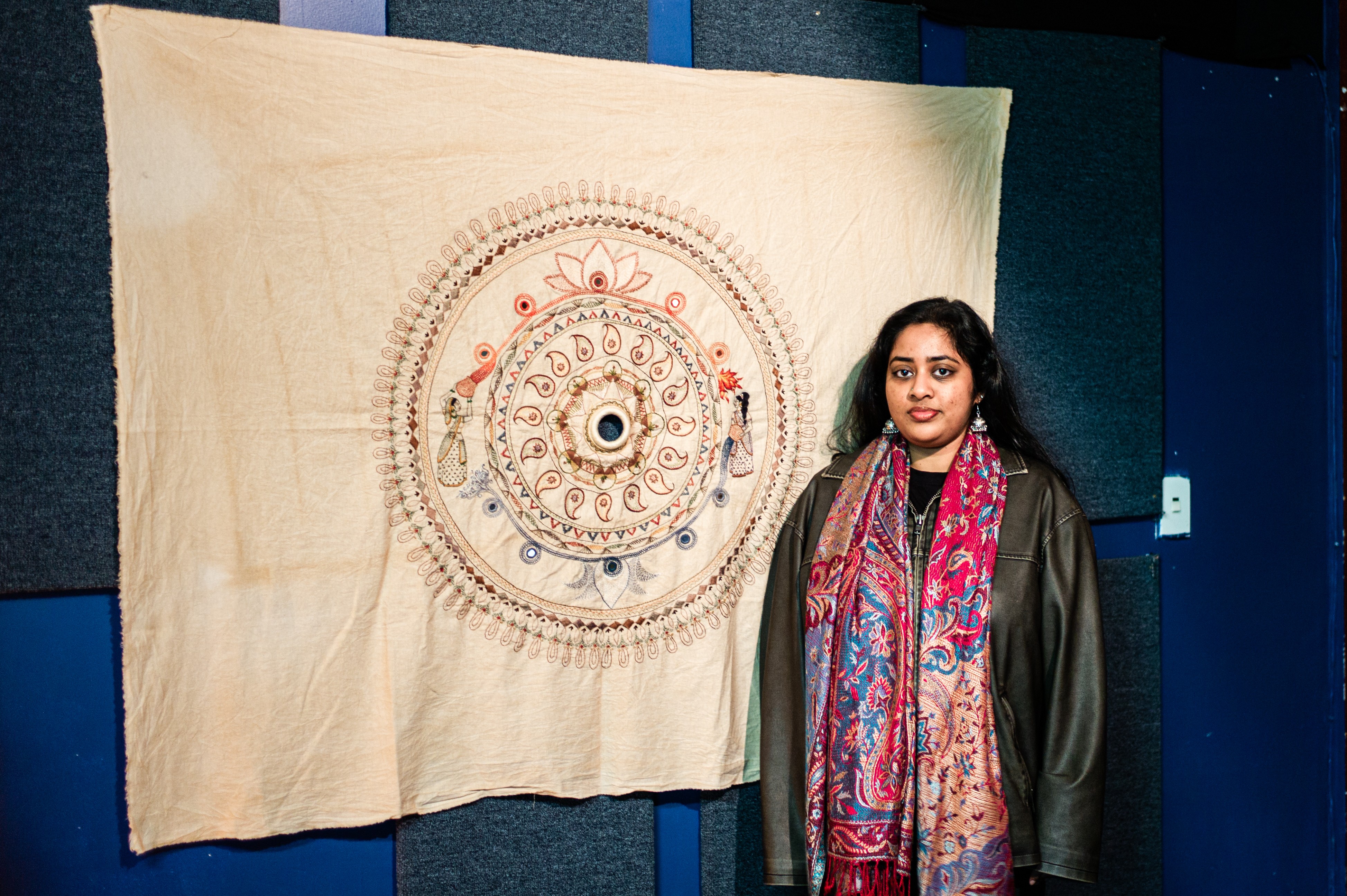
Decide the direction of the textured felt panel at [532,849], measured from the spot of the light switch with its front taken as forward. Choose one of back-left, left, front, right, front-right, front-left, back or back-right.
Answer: front-right

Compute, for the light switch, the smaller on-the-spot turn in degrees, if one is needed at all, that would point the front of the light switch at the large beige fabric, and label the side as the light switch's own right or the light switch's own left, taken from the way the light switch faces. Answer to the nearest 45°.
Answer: approximately 45° to the light switch's own right

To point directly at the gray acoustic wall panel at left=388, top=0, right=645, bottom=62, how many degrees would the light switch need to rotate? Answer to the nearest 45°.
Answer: approximately 45° to its right

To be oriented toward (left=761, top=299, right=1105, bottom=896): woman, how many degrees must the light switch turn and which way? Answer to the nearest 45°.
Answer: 0° — it already faces them

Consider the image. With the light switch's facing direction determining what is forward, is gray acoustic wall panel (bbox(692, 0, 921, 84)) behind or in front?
in front

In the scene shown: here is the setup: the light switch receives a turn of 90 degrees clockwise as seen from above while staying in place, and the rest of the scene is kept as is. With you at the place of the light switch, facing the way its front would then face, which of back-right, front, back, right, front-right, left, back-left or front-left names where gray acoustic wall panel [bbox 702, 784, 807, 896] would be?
front-left

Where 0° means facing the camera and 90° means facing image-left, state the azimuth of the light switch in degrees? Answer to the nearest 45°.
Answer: approximately 0°

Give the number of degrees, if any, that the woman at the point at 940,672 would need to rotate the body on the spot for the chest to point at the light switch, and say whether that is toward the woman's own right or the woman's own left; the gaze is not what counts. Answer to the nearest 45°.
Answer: approximately 135° to the woman's own left

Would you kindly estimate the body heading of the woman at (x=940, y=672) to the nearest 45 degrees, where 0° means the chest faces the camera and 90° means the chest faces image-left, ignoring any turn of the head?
approximately 0°

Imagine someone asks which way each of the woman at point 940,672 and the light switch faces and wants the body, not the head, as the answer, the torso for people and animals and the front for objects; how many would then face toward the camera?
2
